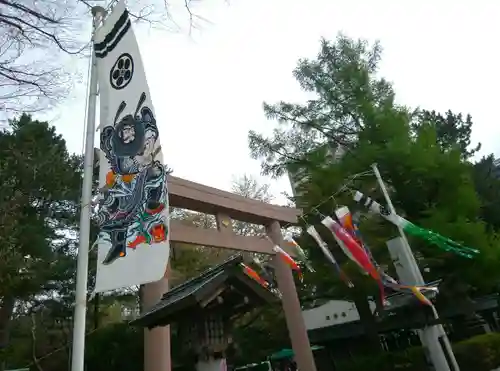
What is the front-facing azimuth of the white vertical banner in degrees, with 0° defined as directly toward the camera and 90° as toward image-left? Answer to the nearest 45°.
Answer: approximately 0°

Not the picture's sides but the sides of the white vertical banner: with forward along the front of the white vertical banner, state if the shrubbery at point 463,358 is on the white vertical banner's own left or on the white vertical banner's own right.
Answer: on the white vertical banner's own left

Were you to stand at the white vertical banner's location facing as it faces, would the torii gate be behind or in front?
behind

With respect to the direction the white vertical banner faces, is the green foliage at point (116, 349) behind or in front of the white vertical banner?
behind

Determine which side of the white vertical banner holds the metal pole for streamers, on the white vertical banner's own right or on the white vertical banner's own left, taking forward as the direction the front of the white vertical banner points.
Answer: on the white vertical banner's own left
